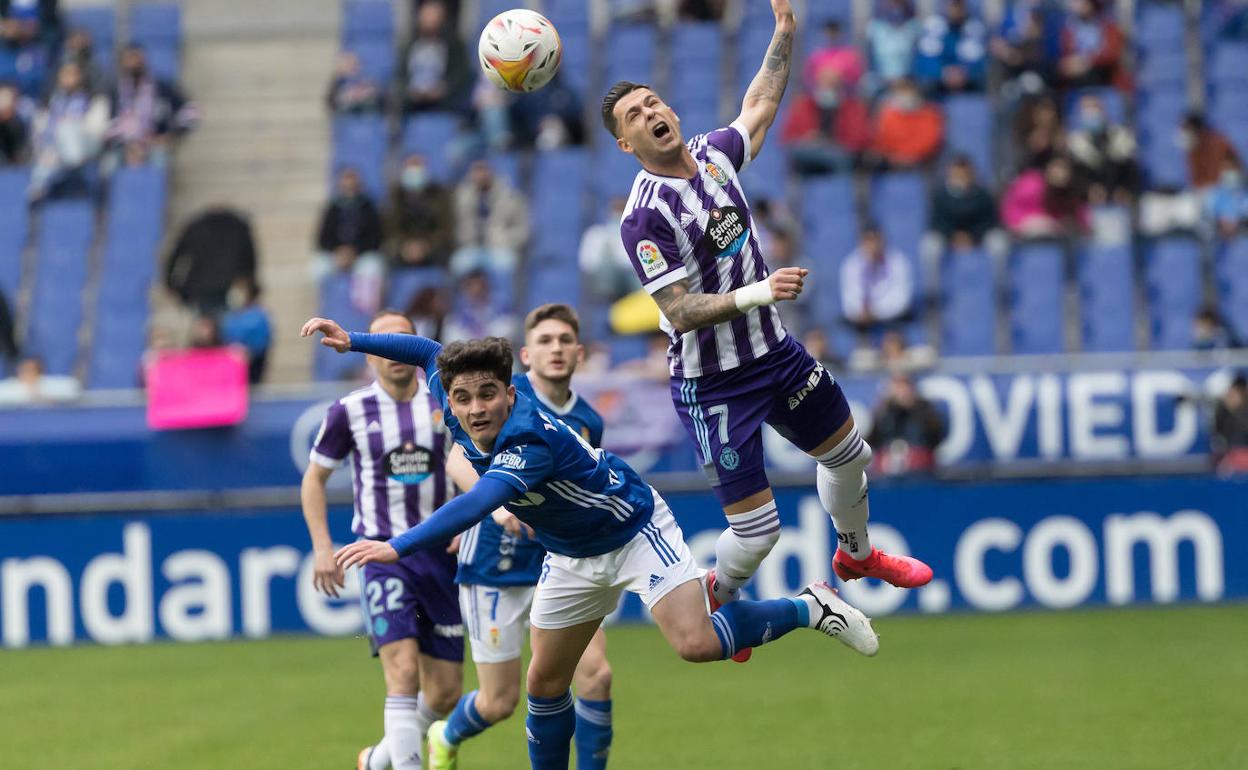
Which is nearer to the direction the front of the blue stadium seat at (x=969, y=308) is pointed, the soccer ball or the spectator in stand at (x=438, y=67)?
the soccer ball

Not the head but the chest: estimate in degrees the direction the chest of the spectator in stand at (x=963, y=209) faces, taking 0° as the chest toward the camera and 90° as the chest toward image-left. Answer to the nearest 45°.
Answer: approximately 0°

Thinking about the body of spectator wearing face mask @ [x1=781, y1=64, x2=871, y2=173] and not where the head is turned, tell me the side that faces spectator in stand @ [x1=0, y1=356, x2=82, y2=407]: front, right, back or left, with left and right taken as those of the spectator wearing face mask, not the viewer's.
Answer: right

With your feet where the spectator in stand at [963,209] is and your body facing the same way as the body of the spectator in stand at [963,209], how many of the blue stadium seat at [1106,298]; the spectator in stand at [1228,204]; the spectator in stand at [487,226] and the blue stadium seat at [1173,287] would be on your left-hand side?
3

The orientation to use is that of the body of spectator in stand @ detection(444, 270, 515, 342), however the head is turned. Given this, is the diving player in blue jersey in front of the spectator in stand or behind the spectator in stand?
in front

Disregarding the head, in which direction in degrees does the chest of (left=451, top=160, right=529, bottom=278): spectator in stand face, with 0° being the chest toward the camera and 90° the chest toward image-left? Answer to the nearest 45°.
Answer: approximately 0°

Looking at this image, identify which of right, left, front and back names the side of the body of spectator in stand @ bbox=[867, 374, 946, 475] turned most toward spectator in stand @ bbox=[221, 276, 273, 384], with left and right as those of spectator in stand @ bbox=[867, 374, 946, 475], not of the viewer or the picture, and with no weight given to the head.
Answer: right
